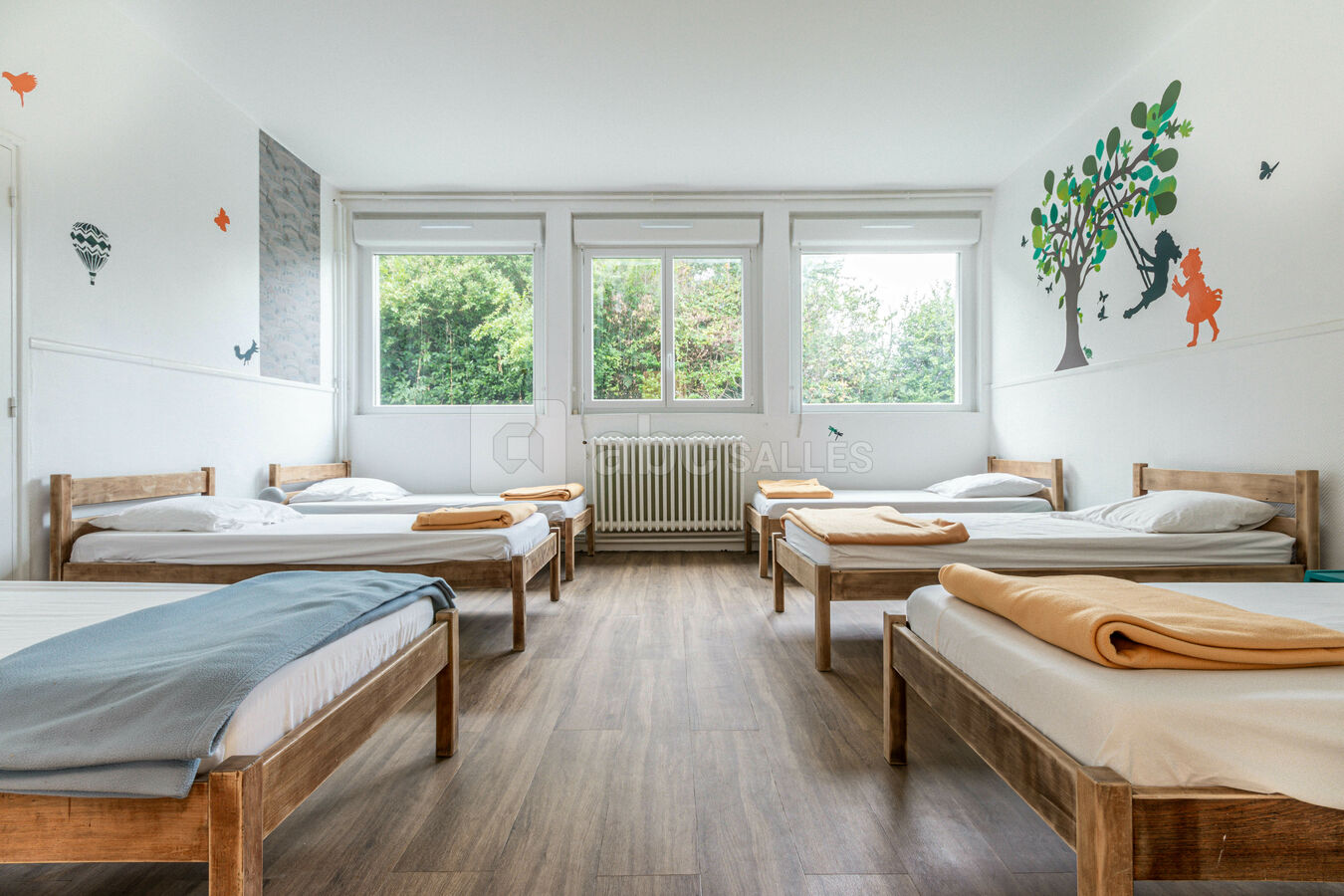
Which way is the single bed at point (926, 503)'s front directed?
to the viewer's left

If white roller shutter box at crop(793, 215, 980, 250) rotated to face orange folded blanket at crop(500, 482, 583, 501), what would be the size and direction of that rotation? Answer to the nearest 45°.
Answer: approximately 45° to its right

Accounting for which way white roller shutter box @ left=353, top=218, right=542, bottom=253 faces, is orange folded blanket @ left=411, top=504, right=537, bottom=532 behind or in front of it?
in front

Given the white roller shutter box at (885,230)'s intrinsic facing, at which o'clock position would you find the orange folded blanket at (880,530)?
The orange folded blanket is roughly at 12 o'clock from the white roller shutter box.

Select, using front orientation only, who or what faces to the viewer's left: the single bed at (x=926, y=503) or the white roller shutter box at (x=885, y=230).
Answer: the single bed

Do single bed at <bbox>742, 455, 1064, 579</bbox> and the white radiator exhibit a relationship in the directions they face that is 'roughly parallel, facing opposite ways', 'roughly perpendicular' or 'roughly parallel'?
roughly perpendicular

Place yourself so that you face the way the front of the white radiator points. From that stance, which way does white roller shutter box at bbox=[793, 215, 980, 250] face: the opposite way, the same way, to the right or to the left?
the same way

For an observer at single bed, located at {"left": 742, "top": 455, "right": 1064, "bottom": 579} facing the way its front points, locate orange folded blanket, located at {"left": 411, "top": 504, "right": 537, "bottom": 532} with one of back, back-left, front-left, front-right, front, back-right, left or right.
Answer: front-left

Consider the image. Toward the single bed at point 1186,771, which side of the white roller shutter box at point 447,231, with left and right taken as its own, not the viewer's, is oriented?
front

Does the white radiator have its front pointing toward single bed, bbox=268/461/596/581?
no

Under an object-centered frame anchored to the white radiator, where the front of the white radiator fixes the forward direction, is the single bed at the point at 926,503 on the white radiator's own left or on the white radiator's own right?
on the white radiator's own left

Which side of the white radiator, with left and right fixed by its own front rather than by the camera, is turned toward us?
front

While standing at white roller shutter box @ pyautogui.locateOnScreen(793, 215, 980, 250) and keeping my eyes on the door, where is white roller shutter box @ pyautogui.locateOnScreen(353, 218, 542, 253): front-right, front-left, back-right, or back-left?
front-right

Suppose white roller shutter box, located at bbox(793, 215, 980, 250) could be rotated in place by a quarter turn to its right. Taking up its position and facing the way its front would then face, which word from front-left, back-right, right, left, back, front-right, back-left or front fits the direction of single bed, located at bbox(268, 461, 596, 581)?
front-left

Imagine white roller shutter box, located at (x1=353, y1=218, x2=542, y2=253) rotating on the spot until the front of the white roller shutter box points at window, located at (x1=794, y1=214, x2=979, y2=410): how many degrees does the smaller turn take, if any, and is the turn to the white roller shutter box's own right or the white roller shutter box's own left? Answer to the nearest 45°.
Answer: approximately 90° to the white roller shutter box's own left

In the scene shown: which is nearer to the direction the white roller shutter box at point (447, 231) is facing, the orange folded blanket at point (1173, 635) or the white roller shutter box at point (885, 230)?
the orange folded blanket

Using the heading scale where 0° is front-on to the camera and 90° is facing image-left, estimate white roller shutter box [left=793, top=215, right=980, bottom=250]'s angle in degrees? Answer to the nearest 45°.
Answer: approximately 0°

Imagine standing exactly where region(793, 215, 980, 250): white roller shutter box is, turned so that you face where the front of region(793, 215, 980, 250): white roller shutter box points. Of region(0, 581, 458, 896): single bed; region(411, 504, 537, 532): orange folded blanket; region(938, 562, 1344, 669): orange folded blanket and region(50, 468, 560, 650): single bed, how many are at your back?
0
